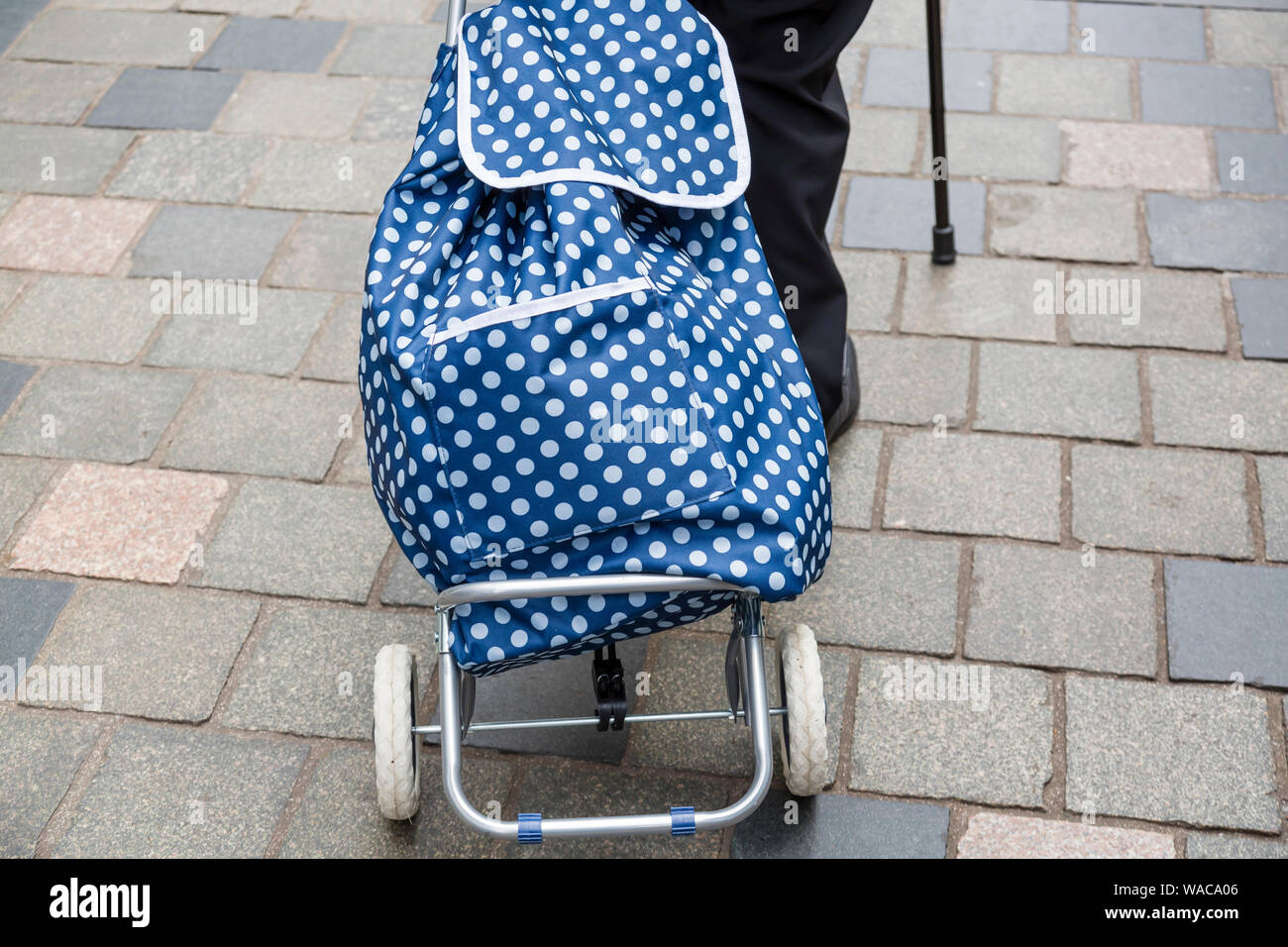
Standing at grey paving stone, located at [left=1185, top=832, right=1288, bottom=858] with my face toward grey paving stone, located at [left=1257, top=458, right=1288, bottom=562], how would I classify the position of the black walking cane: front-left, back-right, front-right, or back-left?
front-left

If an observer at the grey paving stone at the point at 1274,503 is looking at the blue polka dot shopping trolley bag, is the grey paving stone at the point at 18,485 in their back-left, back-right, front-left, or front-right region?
front-right

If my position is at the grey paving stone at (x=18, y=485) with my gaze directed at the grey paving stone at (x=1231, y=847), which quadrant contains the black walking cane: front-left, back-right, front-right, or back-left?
front-left

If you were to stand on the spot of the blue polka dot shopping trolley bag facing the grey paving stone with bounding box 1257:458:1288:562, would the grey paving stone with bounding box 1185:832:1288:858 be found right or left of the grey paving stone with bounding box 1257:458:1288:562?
right

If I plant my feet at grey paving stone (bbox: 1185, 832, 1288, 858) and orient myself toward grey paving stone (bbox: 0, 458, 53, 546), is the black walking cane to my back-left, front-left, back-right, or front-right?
front-right

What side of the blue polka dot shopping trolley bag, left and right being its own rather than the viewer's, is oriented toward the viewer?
front

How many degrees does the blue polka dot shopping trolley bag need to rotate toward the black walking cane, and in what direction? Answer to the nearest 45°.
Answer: approximately 135° to its left

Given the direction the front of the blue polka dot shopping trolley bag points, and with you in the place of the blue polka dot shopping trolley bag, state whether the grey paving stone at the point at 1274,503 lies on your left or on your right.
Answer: on your left

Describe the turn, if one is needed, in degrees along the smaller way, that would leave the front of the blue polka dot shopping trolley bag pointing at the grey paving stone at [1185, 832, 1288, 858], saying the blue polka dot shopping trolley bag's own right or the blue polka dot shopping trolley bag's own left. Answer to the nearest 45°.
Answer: approximately 90° to the blue polka dot shopping trolley bag's own left
